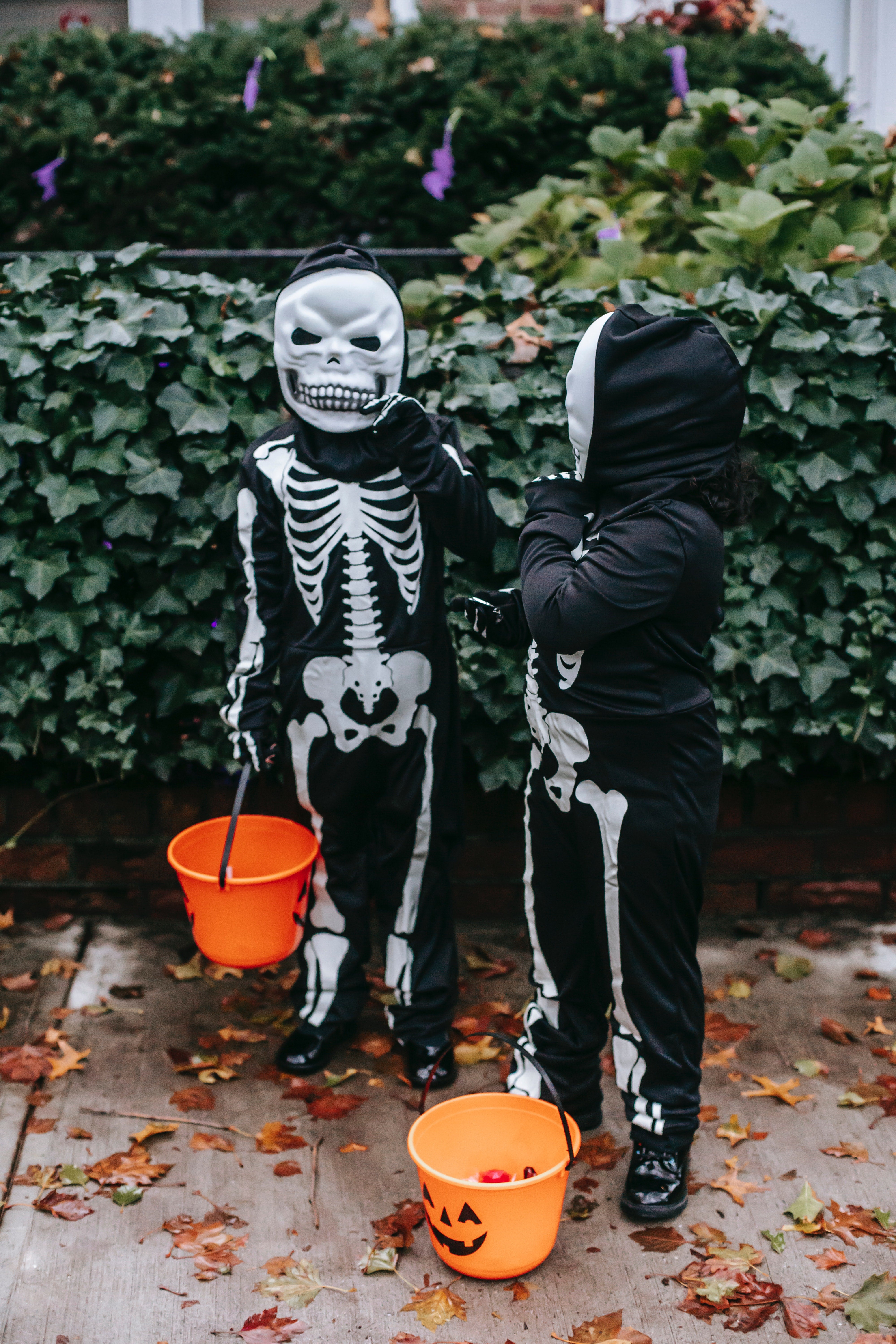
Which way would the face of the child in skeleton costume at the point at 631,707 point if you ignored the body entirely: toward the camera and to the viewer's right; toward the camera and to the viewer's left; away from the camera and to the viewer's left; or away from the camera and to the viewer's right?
away from the camera and to the viewer's left

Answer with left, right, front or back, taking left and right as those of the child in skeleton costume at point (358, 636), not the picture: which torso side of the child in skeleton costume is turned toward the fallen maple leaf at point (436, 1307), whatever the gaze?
front

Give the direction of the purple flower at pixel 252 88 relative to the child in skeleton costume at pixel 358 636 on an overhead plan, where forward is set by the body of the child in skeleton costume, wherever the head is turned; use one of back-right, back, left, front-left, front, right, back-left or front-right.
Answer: back

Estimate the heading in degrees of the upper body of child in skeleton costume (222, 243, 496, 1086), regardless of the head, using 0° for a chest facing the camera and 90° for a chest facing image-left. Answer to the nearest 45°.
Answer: approximately 0°

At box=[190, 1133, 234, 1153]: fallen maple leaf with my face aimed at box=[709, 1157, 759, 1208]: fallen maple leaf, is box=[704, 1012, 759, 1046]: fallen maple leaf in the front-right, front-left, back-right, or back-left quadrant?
front-left

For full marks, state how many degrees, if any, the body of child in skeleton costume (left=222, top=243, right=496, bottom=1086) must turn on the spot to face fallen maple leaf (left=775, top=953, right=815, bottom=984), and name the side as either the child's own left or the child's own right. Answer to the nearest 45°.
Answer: approximately 90° to the child's own left

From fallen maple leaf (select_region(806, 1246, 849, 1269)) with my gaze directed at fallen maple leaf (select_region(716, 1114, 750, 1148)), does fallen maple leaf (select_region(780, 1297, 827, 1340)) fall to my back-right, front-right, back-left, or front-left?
back-left

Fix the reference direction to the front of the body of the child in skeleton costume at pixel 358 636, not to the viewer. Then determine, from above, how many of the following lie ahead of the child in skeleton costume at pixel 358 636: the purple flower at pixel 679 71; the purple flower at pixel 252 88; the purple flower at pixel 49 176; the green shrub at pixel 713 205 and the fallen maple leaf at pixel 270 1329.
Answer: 1

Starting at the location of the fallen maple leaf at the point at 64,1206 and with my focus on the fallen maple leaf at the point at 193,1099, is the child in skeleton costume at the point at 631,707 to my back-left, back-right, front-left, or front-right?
front-right

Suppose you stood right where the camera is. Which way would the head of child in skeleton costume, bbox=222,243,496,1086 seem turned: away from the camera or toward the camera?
toward the camera

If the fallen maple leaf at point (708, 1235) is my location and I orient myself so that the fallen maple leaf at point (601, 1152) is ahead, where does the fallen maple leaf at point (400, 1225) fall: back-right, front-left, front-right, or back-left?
front-left
